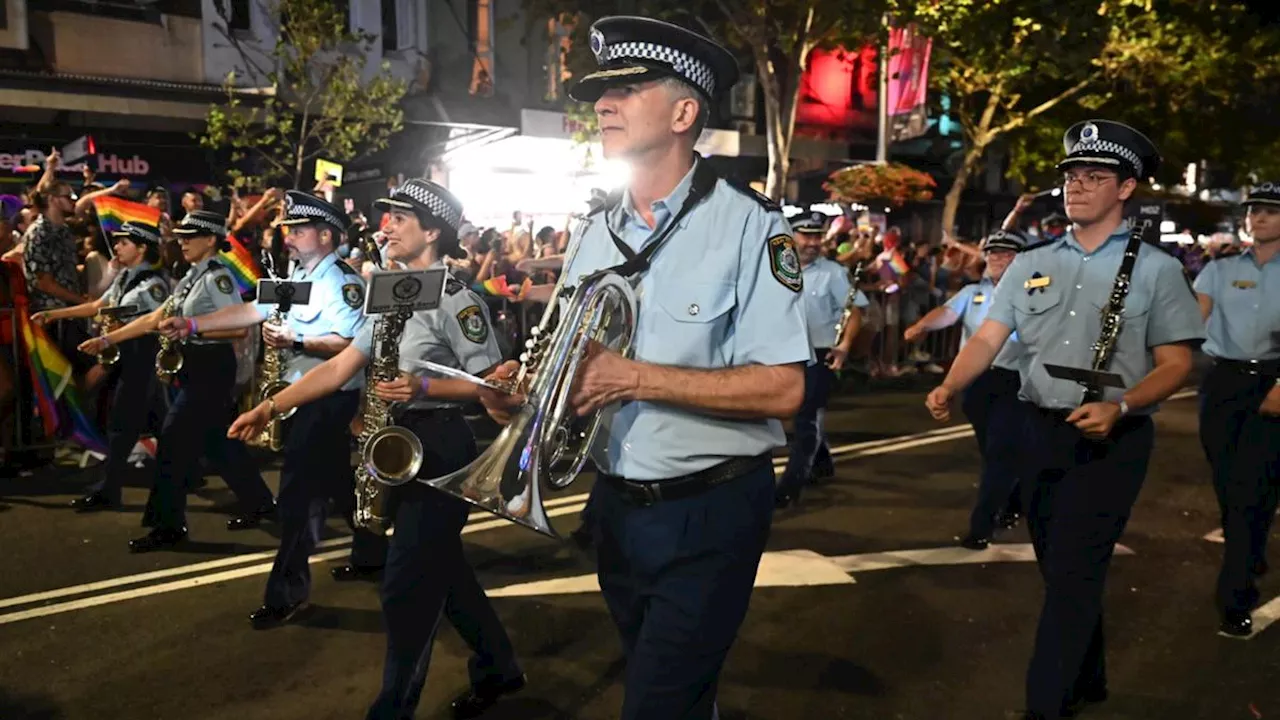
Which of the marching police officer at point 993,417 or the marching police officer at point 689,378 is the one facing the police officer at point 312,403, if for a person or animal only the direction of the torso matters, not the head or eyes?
the marching police officer at point 993,417

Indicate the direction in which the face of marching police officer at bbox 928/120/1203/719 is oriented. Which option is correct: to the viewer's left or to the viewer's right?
to the viewer's left

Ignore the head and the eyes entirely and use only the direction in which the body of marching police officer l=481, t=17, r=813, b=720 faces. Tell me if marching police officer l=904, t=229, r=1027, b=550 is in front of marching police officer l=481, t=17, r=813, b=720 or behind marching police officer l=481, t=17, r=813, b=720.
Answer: behind

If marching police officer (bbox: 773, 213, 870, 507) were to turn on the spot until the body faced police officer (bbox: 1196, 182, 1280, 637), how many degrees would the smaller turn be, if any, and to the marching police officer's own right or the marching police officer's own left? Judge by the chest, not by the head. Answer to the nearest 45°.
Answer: approximately 90° to the marching police officer's own left

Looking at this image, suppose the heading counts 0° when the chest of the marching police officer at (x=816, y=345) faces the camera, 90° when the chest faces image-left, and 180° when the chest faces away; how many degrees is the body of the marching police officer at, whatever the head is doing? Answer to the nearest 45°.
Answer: approximately 45°

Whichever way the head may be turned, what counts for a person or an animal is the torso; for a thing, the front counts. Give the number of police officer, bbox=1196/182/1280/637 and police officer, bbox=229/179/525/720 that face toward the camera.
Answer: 1

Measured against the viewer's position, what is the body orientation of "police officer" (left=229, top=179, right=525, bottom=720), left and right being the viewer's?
facing to the left of the viewer

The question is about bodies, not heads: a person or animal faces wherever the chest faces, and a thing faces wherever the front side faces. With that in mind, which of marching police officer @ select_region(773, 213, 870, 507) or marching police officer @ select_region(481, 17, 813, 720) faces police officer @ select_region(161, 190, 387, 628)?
marching police officer @ select_region(773, 213, 870, 507)

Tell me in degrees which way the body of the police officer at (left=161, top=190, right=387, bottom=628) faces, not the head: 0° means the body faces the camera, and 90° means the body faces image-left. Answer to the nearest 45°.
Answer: approximately 45°

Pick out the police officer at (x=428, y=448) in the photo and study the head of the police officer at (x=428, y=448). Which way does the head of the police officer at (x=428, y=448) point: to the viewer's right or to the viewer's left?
to the viewer's left
